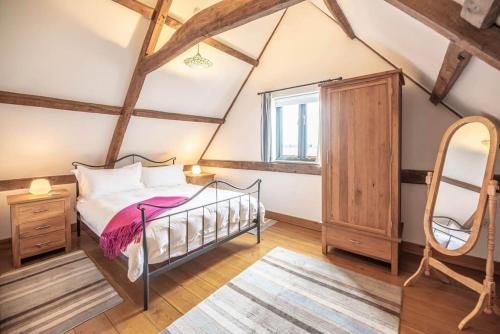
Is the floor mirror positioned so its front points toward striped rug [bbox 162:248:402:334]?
yes

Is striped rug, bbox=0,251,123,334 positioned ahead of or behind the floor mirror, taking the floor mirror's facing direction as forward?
ahead

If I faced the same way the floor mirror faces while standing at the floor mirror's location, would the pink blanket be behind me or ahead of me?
ahead

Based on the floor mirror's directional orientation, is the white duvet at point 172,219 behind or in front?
in front

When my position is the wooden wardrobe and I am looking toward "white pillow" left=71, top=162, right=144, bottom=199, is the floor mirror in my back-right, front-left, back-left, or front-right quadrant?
back-left

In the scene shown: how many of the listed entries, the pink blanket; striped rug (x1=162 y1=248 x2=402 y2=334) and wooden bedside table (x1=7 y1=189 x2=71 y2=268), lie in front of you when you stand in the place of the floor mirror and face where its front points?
3

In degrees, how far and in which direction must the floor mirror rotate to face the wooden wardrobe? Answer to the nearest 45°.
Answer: approximately 45° to its right

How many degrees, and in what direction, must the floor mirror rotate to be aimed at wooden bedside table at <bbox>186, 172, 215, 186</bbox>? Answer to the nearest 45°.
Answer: approximately 45° to its right

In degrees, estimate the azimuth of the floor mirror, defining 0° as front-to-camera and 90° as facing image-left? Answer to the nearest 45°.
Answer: approximately 45°

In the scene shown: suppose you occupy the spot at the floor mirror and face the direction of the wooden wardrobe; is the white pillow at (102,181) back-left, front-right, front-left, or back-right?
front-left
